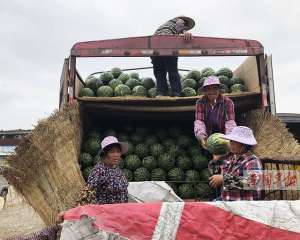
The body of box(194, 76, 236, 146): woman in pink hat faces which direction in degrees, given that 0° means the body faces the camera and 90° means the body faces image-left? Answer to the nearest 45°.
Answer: approximately 0°

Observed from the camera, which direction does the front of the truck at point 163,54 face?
facing away from the viewer

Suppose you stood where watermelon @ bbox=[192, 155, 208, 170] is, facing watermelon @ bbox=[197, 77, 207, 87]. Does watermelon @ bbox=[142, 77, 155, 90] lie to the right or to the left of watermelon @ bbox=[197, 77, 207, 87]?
left

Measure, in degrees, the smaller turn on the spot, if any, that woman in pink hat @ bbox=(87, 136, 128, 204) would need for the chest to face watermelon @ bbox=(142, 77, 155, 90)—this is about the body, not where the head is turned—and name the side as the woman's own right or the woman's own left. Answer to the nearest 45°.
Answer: approximately 135° to the woman's own left

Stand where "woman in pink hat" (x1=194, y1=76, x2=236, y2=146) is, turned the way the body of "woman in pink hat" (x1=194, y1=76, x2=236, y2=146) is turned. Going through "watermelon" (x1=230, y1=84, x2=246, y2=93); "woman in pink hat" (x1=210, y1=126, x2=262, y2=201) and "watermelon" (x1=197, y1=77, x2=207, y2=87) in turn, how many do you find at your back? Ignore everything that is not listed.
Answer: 2
